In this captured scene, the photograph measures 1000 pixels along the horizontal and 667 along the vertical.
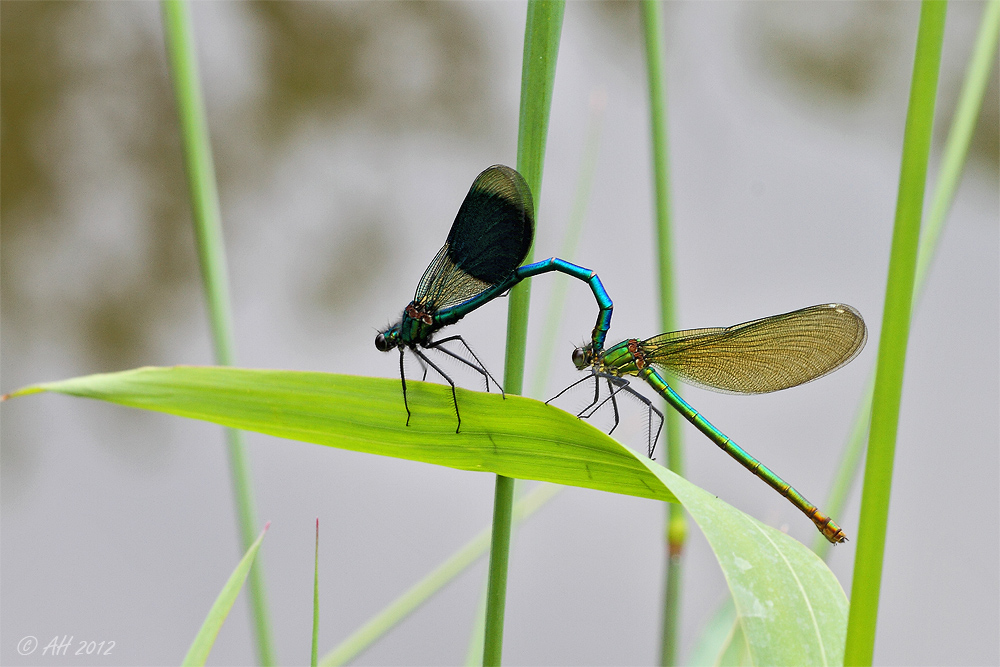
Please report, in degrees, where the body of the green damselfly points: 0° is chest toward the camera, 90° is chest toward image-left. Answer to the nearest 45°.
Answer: approximately 90°
